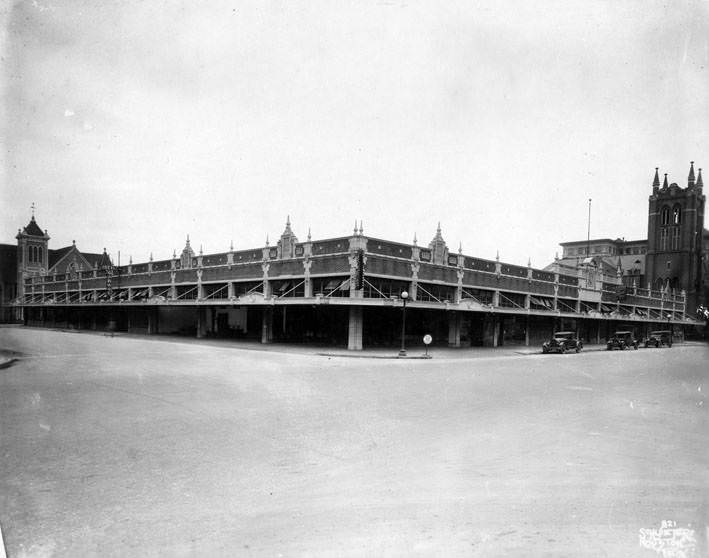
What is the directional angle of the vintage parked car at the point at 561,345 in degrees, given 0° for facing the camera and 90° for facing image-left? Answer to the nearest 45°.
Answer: approximately 45°

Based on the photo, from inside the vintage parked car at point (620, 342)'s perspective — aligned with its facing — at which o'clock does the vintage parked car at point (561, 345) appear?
the vintage parked car at point (561, 345) is roughly at 11 o'clock from the vintage parked car at point (620, 342).

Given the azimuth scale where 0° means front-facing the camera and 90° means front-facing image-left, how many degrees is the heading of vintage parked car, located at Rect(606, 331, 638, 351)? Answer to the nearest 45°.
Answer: approximately 45°

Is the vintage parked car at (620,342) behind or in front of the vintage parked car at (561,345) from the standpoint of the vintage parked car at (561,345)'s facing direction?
behind
